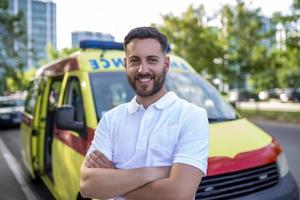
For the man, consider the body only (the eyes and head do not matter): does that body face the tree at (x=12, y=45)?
no

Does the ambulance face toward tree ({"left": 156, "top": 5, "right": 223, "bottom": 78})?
no

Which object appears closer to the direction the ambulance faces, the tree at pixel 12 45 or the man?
the man

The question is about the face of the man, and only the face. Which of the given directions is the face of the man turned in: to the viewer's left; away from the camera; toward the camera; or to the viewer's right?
toward the camera

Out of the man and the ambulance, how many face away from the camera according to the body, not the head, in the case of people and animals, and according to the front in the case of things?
0

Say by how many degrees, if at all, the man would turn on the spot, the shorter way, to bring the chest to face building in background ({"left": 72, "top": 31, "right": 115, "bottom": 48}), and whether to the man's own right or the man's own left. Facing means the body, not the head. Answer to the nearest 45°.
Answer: approximately 180°

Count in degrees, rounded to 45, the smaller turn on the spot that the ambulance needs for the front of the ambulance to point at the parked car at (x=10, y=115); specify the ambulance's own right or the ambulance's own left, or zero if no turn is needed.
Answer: approximately 135° to the ambulance's own left

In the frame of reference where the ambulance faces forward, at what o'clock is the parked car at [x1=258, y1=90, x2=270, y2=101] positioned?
The parked car is roughly at 8 o'clock from the ambulance.

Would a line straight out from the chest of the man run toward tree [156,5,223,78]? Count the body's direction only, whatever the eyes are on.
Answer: no

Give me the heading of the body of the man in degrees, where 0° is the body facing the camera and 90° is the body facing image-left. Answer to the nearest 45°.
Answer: approximately 0°
